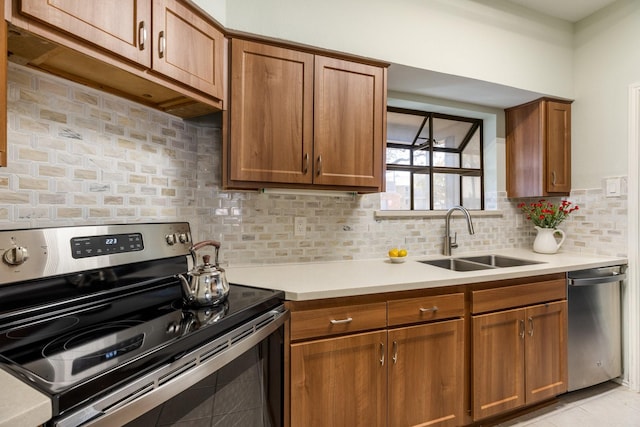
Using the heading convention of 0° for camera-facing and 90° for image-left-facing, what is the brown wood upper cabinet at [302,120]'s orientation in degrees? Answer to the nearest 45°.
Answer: approximately 315°

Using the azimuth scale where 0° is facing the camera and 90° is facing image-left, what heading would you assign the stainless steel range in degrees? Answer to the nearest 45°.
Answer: approximately 315°

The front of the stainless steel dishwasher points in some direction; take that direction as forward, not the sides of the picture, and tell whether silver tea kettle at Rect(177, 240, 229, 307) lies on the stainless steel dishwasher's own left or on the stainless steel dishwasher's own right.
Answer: on the stainless steel dishwasher's own right

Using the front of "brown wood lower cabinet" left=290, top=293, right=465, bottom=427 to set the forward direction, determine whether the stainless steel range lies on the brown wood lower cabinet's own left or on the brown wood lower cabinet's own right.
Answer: on the brown wood lower cabinet's own right

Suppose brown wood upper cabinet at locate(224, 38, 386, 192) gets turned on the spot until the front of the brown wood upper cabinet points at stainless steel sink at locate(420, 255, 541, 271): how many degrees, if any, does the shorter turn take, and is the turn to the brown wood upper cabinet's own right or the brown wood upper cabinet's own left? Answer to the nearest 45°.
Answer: approximately 90° to the brown wood upper cabinet's own left

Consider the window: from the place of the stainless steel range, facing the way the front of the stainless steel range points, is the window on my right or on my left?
on my left

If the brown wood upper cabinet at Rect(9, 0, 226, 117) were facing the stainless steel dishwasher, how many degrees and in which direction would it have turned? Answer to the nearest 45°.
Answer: approximately 45° to its left

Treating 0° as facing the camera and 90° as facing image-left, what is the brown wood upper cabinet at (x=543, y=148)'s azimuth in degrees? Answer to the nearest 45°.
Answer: approximately 315°

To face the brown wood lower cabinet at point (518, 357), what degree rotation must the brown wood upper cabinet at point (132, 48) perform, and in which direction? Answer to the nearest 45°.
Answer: approximately 45° to its left

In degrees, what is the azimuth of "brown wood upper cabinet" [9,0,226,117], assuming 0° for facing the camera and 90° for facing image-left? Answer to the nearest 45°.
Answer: approximately 315°
